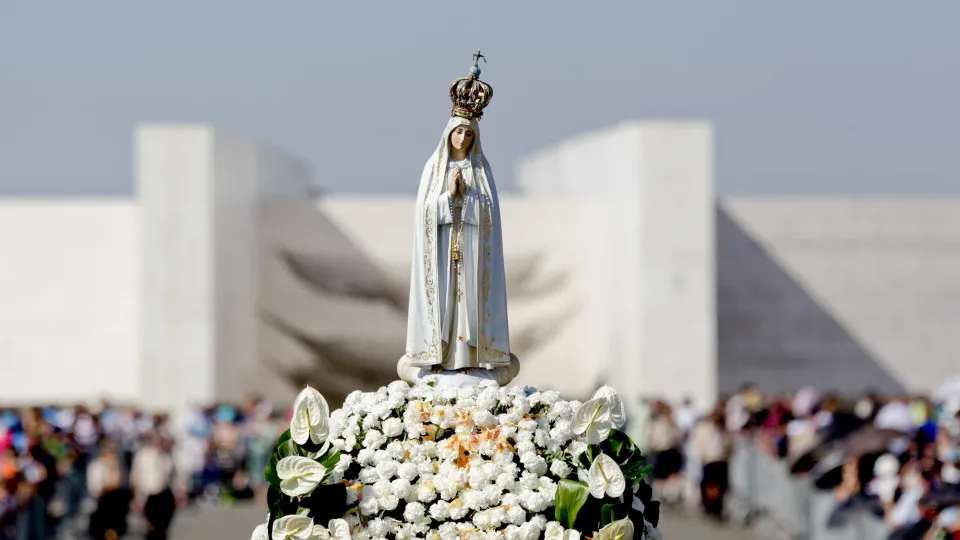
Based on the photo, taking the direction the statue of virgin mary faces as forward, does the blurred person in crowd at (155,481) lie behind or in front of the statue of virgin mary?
behind

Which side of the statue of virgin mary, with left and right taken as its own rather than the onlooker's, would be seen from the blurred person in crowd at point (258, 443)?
back

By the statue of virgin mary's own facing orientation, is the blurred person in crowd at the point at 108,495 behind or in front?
behind

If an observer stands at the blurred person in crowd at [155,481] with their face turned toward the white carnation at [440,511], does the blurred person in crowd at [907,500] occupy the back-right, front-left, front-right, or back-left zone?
front-left

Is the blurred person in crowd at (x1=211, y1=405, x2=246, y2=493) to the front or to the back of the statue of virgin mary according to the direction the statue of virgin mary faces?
to the back

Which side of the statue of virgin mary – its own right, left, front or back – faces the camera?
front

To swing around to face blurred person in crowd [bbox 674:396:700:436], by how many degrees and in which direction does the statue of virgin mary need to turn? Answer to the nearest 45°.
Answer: approximately 180°

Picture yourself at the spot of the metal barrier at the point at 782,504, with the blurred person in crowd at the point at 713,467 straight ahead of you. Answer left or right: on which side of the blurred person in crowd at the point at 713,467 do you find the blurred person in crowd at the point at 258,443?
left

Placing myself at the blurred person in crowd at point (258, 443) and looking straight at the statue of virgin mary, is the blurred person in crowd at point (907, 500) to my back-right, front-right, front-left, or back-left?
front-left

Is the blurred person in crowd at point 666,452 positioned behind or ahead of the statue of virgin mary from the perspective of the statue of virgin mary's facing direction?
behind
